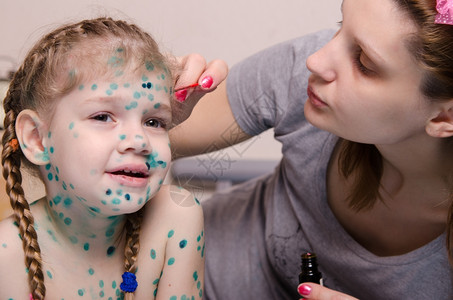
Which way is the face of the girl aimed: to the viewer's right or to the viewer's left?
to the viewer's right

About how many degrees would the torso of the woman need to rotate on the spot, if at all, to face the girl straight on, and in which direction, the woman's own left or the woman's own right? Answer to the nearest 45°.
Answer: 0° — they already face them

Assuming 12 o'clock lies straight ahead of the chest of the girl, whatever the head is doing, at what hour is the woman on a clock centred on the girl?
The woman is roughly at 10 o'clock from the girl.

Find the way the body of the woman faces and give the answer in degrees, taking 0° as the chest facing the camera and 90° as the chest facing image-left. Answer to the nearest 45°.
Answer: approximately 45°

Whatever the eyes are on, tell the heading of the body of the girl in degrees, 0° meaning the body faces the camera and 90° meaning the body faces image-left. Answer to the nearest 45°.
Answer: approximately 315°
